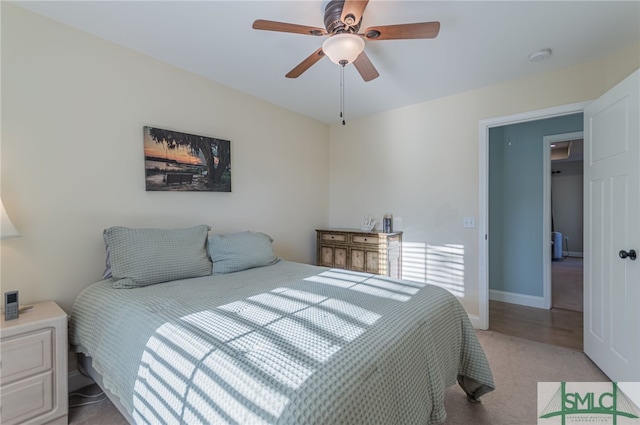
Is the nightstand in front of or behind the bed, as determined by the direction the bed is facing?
behind

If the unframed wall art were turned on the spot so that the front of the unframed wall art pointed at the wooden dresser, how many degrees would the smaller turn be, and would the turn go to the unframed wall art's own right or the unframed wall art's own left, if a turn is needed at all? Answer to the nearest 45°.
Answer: approximately 45° to the unframed wall art's own left

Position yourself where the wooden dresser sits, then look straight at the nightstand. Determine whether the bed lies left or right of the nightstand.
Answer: left

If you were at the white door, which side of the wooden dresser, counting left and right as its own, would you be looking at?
left

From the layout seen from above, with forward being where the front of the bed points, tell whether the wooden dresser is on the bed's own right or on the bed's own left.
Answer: on the bed's own left

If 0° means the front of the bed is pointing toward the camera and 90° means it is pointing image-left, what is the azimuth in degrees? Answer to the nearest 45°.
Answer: approximately 315°

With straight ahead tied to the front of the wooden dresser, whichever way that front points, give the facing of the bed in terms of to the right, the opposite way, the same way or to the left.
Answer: to the left

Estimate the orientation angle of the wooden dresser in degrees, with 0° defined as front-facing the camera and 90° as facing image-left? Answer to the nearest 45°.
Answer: approximately 45°

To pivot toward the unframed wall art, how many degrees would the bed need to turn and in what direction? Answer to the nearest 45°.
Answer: approximately 180°
